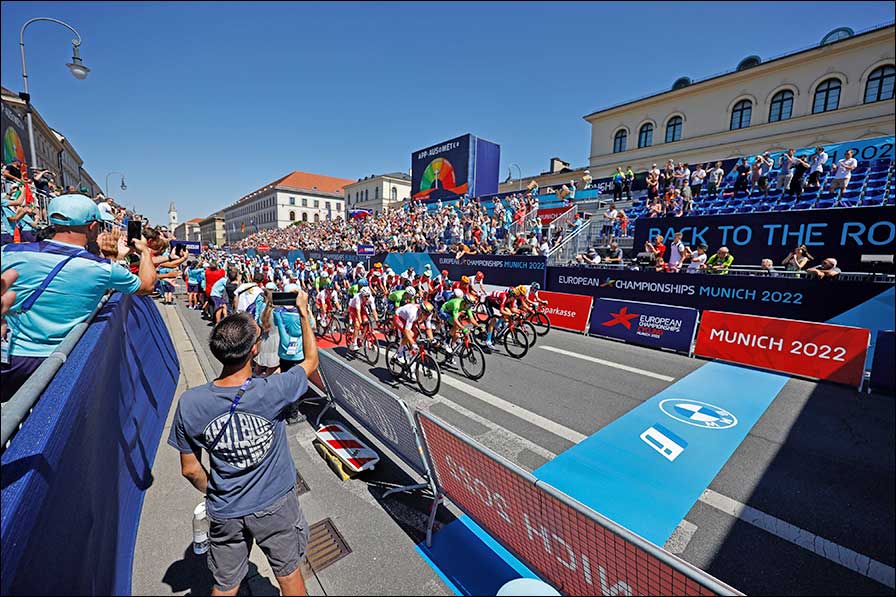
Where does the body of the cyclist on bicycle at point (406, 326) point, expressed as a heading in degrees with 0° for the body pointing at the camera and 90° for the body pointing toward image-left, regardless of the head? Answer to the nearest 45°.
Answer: approximately 315°

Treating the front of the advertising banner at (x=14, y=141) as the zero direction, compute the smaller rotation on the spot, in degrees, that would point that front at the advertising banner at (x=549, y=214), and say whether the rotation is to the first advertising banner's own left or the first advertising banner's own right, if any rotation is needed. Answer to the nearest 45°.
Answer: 0° — it already faces it

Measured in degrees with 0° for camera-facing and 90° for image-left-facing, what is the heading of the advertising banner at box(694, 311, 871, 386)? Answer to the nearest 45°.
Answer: approximately 45°

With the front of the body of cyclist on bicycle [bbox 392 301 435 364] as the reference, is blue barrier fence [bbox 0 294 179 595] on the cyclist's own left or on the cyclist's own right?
on the cyclist's own right

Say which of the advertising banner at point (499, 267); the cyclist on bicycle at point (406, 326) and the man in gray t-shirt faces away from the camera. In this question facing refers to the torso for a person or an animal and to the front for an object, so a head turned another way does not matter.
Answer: the man in gray t-shirt

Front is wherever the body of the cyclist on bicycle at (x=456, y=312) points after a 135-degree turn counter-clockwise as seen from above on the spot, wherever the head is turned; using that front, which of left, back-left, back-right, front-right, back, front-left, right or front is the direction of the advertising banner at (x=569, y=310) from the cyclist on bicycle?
front-right

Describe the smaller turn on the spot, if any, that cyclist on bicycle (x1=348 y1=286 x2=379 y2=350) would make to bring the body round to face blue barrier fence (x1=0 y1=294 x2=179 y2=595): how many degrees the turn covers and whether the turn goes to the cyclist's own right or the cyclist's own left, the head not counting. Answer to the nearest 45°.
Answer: approximately 45° to the cyclist's own right

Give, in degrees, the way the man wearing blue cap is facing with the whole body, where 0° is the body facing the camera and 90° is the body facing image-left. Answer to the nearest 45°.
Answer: approximately 225°

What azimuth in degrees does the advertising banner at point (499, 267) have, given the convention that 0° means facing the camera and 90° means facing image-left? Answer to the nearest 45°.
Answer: approximately 45°

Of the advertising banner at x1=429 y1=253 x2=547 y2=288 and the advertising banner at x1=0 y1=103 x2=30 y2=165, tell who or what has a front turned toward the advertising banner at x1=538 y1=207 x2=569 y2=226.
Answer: the advertising banner at x1=0 y1=103 x2=30 y2=165
